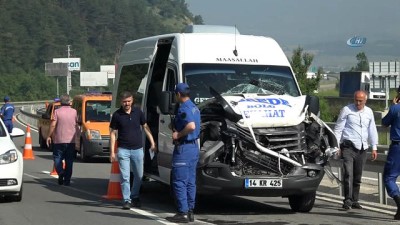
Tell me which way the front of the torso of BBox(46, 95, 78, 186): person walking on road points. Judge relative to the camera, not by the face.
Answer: away from the camera

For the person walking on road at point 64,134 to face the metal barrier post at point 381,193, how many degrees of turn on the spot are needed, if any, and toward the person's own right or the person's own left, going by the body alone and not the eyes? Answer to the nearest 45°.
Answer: approximately 135° to the person's own right

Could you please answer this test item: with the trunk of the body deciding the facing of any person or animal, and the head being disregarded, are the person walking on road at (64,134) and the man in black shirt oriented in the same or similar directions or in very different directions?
very different directions

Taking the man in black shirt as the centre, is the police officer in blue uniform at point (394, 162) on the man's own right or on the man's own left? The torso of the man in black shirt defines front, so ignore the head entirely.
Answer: on the man's own left

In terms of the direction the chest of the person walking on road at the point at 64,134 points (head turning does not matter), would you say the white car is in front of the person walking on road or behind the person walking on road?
behind

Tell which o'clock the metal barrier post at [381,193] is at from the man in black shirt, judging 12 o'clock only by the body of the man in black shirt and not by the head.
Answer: The metal barrier post is roughly at 9 o'clock from the man in black shirt.

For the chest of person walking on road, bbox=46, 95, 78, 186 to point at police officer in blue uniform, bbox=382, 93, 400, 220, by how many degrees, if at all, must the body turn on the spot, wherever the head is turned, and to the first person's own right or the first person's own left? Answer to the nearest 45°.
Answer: approximately 135° to the first person's own right

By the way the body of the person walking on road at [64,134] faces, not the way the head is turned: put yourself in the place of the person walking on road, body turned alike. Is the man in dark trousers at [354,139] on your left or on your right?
on your right

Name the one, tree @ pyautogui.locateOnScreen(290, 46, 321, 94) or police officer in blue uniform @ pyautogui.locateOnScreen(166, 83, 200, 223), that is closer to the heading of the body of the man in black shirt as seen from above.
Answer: the police officer in blue uniform

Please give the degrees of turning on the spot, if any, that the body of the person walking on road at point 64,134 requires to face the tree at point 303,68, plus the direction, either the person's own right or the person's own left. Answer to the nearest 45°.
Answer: approximately 45° to the person's own right

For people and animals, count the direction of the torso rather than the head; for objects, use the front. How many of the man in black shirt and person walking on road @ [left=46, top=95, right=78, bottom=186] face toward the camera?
1

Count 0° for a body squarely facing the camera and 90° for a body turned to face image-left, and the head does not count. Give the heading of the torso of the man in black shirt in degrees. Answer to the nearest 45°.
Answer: approximately 0°

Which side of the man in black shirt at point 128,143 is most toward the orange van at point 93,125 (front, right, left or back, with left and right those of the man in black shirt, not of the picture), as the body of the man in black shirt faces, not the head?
back
